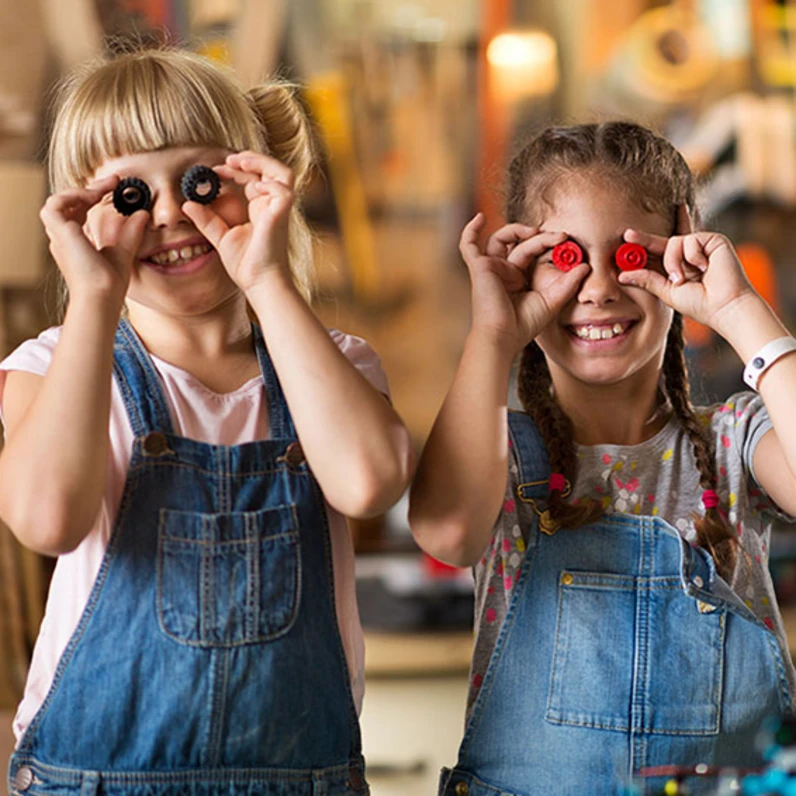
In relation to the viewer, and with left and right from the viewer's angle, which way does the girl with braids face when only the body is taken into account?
facing the viewer
